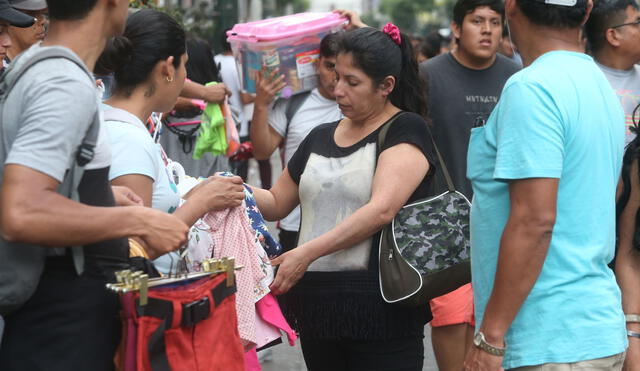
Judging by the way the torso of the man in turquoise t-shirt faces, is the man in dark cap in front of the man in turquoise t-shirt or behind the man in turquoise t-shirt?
in front

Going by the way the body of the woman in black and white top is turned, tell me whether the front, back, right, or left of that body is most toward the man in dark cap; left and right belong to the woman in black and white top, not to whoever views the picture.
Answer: right

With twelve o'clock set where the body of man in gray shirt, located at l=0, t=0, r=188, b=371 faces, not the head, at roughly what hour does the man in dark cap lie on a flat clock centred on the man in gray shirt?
The man in dark cap is roughly at 9 o'clock from the man in gray shirt.

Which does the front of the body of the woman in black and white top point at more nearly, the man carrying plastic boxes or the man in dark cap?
the man in dark cap

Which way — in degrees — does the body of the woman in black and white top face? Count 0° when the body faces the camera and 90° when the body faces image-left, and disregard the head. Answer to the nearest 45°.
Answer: approximately 45°

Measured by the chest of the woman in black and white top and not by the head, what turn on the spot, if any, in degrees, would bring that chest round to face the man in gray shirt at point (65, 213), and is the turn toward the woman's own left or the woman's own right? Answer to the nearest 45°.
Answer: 0° — they already face them

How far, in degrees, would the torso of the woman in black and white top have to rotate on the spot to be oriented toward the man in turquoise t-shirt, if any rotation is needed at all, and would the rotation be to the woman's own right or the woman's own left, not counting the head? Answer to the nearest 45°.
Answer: approximately 90° to the woman's own left

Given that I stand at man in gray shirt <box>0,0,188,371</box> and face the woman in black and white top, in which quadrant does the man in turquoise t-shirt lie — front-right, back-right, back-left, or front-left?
front-right

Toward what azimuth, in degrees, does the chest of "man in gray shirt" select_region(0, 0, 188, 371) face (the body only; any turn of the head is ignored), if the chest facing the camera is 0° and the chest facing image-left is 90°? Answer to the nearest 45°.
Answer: approximately 270°

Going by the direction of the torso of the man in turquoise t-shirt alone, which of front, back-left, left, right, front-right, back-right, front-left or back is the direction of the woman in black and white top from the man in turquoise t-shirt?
front

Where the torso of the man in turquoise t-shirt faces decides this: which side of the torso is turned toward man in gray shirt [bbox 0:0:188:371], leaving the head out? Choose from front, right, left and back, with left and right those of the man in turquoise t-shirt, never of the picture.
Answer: left

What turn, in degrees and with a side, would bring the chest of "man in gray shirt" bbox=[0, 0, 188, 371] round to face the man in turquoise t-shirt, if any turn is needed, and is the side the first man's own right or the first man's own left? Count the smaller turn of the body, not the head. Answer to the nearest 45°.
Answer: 0° — they already face them

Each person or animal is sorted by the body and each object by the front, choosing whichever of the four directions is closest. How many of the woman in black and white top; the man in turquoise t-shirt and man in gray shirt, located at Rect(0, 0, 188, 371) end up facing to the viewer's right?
1

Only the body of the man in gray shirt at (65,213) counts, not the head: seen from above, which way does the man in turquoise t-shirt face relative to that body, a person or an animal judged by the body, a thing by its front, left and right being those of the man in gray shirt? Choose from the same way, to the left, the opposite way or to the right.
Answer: to the left

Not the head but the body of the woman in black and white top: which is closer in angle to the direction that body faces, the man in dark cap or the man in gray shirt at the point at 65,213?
the man in gray shirt

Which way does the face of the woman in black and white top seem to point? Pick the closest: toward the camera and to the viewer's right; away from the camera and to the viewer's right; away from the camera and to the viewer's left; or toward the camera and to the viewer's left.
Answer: toward the camera and to the viewer's left
